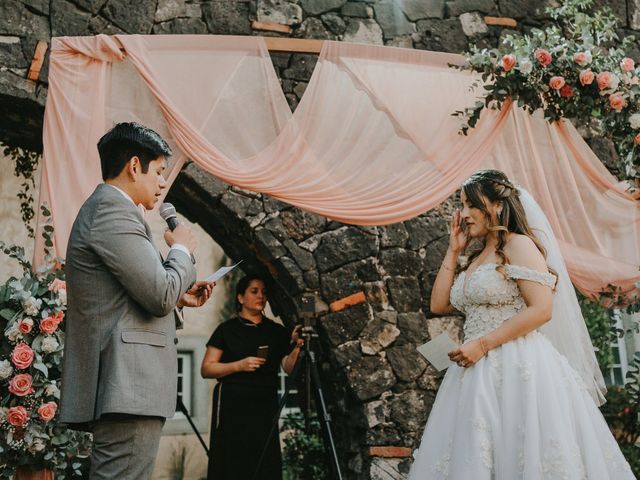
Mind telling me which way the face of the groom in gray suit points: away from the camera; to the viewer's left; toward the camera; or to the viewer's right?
to the viewer's right

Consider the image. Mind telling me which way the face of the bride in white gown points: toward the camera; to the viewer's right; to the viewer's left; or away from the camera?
to the viewer's left

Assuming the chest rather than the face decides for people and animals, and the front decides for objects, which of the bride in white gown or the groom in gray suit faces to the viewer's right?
the groom in gray suit

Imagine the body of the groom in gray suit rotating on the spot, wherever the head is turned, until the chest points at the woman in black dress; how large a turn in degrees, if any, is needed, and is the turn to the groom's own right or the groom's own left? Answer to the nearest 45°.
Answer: approximately 90° to the groom's own left

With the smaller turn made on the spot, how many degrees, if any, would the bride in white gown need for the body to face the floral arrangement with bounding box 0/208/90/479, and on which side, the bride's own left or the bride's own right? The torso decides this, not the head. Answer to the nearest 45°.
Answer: approximately 45° to the bride's own right

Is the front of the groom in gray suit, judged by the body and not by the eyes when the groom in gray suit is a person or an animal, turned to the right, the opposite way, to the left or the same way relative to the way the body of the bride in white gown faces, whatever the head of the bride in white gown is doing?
the opposite way

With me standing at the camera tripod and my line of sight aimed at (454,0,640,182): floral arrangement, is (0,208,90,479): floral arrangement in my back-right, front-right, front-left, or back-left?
back-right

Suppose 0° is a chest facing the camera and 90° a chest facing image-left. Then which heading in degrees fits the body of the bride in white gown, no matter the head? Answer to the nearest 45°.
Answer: approximately 45°

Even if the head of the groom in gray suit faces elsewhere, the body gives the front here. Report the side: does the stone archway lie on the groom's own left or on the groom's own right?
on the groom's own left

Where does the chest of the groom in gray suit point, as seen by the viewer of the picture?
to the viewer's right

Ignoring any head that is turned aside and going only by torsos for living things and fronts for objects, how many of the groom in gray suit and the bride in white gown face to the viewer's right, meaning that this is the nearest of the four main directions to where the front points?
1

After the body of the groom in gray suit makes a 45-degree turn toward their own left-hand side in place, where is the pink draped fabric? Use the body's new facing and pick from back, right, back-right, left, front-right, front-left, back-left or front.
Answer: front

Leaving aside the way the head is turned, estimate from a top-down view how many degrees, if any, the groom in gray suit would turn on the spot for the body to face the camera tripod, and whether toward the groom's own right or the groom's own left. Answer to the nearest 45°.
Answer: approximately 45° to the groom's own left

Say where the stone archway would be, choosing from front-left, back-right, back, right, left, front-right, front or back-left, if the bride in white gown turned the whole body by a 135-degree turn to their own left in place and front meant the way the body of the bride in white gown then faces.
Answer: back-left
